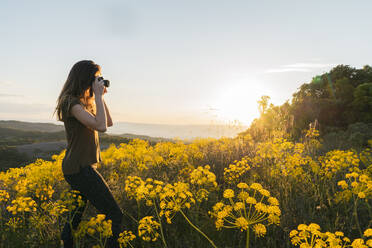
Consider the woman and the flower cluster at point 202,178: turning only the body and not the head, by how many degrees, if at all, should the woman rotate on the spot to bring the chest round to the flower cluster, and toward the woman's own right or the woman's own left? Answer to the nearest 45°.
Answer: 0° — they already face it

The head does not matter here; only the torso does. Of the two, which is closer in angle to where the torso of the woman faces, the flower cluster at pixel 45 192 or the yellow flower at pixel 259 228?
the yellow flower

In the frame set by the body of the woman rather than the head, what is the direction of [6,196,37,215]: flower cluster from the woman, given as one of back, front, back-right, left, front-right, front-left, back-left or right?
back-left

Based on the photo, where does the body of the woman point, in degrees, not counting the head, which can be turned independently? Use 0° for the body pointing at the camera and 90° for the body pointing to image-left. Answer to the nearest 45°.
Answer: approximately 270°

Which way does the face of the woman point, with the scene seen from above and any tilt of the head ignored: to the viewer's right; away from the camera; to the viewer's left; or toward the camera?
to the viewer's right

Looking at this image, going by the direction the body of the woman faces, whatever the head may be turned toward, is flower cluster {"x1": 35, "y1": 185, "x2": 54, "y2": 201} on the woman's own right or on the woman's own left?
on the woman's own left

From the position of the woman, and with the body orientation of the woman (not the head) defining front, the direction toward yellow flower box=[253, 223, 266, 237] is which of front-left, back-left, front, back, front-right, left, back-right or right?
front-right
